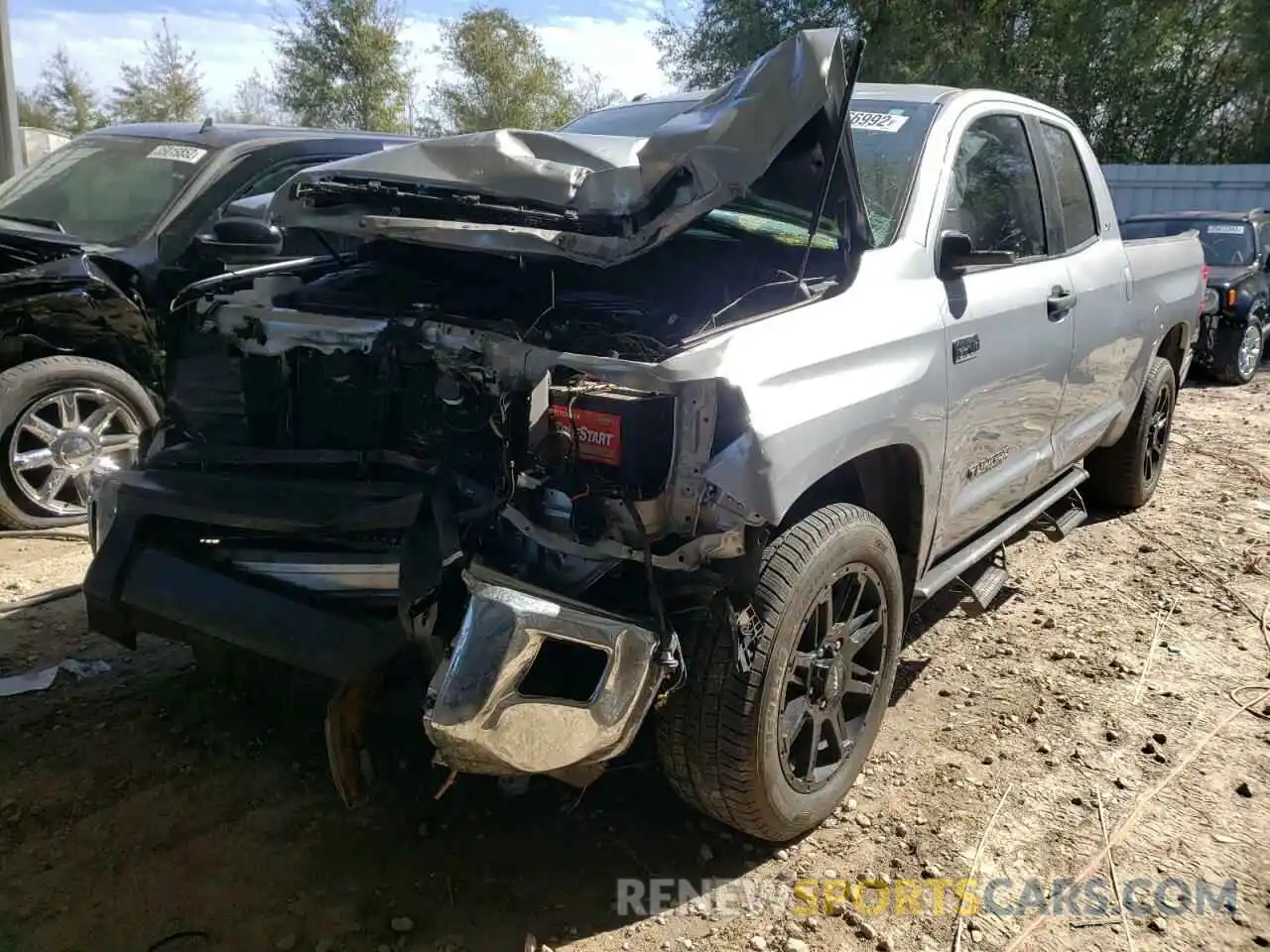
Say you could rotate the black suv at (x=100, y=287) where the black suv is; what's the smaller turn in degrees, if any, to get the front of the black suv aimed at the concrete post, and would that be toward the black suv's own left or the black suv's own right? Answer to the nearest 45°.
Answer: approximately 135° to the black suv's own right

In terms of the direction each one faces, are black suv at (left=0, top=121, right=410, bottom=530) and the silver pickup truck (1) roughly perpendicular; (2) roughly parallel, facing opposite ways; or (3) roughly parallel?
roughly parallel

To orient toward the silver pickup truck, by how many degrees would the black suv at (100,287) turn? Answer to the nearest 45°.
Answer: approximately 90° to its left

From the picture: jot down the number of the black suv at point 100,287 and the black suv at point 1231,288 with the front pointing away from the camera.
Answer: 0

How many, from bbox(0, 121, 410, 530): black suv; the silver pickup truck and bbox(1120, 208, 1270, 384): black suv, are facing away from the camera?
0

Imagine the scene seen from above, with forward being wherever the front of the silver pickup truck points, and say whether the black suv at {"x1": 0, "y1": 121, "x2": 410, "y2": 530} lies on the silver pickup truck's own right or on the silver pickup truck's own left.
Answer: on the silver pickup truck's own right

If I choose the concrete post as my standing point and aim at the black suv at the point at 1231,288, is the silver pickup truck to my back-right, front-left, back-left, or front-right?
front-right

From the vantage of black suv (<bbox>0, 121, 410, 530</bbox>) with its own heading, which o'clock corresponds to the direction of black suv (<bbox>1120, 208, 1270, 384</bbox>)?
black suv (<bbox>1120, 208, 1270, 384</bbox>) is roughly at 7 o'clock from black suv (<bbox>0, 121, 410, 530</bbox>).

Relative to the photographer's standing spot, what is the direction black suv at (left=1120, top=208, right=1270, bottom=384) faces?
facing the viewer and to the left of the viewer

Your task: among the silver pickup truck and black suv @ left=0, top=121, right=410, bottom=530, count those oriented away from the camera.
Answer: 0

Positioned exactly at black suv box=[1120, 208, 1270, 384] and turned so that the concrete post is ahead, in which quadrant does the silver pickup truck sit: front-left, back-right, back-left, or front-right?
front-left

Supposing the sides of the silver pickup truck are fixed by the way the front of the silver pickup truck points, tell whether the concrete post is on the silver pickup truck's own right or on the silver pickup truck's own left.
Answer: on the silver pickup truck's own right

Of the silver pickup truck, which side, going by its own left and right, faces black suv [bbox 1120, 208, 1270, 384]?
back

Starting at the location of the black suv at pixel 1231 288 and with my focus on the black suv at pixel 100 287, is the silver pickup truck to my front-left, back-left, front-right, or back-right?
front-left

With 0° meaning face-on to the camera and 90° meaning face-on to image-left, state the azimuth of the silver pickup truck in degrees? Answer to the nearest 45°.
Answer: approximately 45°
